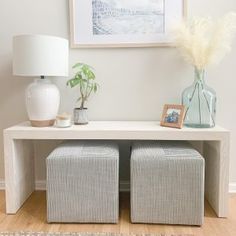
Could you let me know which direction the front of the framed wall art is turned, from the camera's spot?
facing the viewer

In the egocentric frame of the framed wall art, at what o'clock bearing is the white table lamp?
The white table lamp is roughly at 2 o'clock from the framed wall art.
